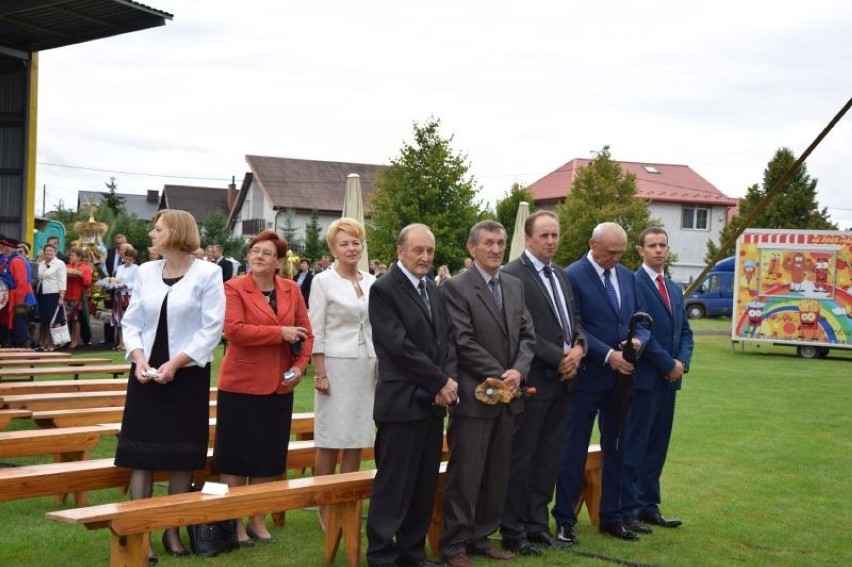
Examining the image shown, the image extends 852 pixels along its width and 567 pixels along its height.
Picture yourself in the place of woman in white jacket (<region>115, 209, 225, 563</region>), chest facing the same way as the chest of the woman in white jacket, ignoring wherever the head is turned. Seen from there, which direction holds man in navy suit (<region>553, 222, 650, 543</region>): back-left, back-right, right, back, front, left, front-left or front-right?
back-left

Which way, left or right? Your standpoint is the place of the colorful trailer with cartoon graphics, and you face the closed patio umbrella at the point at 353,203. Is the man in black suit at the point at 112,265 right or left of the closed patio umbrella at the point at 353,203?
right

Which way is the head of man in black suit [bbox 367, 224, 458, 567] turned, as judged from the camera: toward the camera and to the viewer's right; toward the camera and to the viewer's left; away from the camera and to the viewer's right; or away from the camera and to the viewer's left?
toward the camera and to the viewer's right

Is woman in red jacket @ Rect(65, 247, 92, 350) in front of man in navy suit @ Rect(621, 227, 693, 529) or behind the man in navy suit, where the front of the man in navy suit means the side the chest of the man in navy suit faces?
behind

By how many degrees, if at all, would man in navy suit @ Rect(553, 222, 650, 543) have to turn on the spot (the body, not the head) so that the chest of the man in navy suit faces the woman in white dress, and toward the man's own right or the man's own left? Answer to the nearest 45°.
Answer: approximately 135° to the man's own right

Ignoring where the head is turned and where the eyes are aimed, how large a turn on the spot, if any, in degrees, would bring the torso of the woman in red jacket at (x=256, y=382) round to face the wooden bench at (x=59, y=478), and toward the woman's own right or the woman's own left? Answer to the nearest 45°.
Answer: approximately 90° to the woman's own right

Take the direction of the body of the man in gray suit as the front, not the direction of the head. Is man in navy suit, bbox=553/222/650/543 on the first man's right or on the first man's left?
on the first man's left

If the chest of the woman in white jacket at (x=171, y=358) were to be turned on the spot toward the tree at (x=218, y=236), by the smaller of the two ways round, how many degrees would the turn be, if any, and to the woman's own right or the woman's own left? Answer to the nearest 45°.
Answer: approximately 135° to the woman's own right

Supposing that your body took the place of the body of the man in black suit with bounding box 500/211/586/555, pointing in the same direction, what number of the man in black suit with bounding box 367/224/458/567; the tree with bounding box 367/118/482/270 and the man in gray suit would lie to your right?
2

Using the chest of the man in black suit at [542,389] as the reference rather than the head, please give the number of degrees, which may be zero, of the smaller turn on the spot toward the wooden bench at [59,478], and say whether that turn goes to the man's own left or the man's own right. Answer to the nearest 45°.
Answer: approximately 90° to the man's own right
